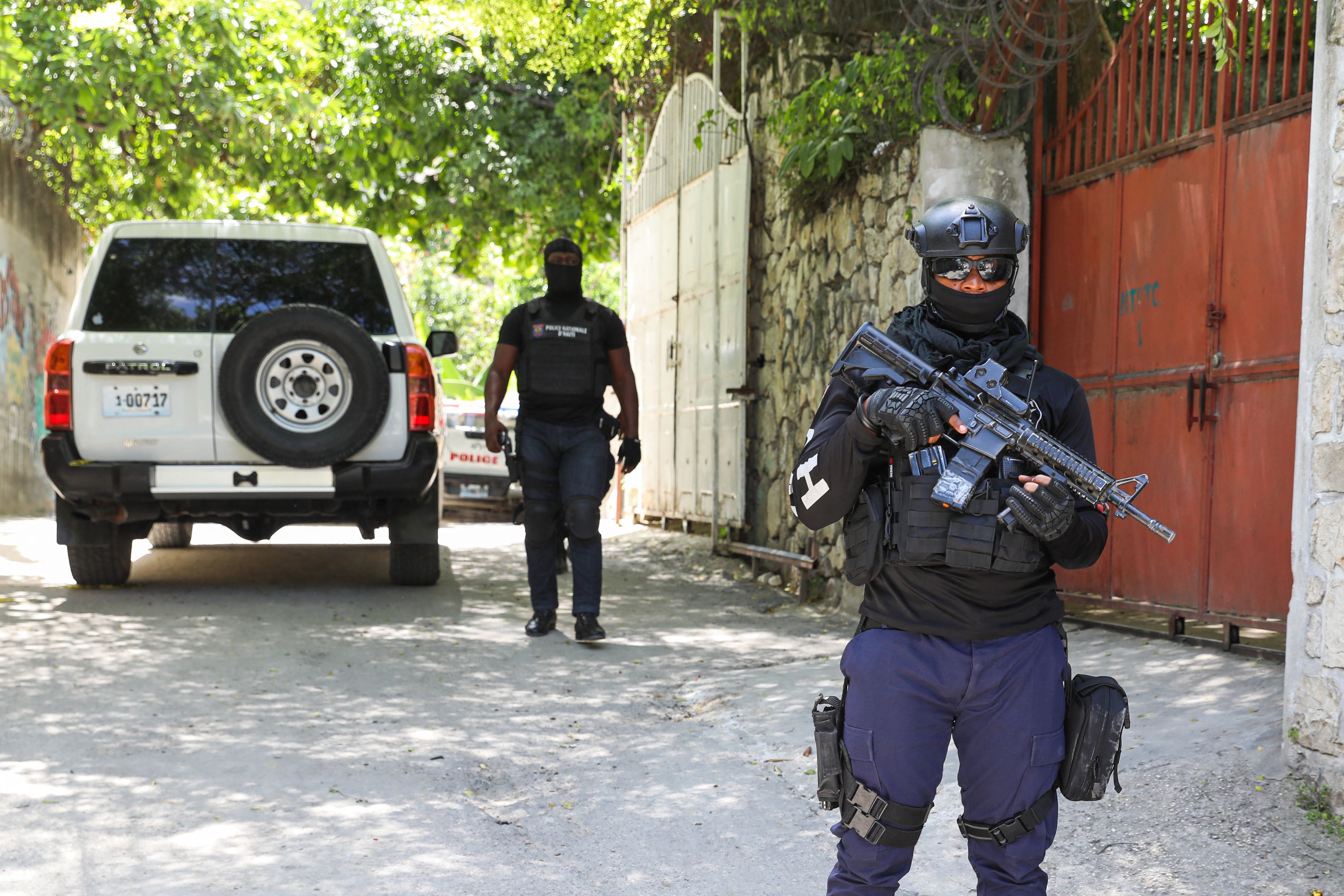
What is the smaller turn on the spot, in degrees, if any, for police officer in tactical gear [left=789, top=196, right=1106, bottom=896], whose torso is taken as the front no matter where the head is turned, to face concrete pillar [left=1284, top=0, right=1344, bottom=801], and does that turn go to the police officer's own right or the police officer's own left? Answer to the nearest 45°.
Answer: approximately 135° to the police officer's own left

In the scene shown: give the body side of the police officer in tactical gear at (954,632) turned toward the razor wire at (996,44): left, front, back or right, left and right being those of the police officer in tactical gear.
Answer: back

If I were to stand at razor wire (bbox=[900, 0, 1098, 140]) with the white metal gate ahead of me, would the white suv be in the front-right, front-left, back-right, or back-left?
front-left

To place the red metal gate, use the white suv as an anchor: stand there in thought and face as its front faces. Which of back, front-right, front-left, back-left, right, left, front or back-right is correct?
back-right

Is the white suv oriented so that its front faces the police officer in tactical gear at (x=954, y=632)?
no

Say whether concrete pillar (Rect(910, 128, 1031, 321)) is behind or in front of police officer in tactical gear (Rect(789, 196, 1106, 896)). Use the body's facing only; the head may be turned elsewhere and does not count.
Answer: behind

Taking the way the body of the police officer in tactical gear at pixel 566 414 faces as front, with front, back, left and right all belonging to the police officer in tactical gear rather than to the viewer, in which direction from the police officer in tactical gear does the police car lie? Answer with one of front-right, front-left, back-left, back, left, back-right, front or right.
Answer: back

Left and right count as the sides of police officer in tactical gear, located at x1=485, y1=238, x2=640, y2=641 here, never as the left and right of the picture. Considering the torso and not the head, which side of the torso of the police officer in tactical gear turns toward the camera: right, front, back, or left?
front

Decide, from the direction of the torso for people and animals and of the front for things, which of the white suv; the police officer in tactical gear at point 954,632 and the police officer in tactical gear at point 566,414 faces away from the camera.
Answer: the white suv

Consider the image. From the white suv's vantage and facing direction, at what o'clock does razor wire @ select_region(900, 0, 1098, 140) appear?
The razor wire is roughly at 4 o'clock from the white suv.

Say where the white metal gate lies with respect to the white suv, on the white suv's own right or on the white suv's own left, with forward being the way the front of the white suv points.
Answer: on the white suv's own right

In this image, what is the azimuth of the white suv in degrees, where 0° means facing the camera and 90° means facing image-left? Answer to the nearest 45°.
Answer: approximately 180°

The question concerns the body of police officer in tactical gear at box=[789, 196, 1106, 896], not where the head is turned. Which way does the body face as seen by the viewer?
toward the camera

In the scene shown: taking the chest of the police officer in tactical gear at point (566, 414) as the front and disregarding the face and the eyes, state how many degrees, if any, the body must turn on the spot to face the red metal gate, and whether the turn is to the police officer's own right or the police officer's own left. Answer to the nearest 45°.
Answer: approximately 90° to the police officer's own left

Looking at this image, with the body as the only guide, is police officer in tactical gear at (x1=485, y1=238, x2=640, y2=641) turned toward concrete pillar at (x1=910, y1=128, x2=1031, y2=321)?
no

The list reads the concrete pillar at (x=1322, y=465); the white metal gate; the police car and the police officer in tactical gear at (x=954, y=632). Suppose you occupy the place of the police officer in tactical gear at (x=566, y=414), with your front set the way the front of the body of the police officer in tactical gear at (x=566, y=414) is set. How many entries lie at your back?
2

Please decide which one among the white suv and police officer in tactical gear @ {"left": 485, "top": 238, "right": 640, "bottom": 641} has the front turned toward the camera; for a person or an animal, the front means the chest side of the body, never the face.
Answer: the police officer in tactical gear

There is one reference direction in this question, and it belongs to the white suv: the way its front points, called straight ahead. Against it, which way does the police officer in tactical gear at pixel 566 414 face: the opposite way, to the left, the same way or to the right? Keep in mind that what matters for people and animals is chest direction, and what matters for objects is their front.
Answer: the opposite way

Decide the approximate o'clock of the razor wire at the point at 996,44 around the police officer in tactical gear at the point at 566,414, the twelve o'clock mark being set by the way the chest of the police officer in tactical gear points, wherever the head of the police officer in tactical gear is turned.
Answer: The razor wire is roughly at 9 o'clock from the police officer in tactical gear.

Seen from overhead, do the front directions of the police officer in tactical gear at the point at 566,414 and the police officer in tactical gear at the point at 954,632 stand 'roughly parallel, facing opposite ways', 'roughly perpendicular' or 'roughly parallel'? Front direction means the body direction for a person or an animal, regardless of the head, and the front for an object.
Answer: roughly parallel
